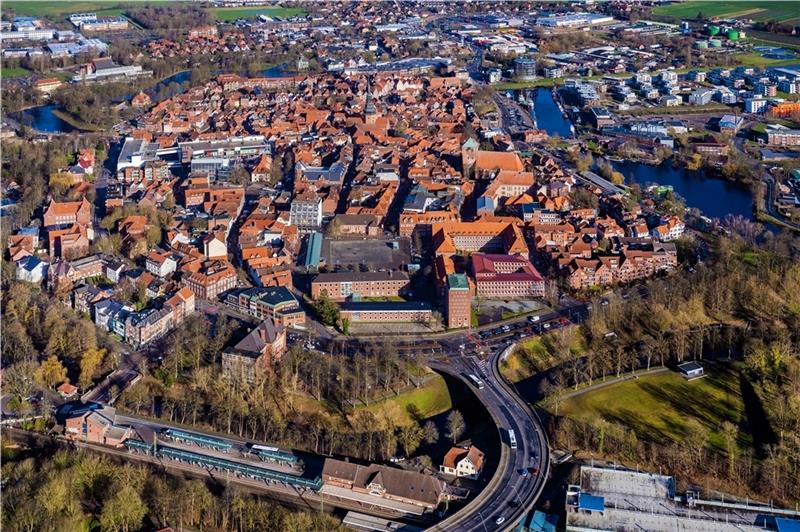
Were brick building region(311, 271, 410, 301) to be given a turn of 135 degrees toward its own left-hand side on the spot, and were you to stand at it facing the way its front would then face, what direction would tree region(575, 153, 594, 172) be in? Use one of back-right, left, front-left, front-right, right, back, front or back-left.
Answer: front

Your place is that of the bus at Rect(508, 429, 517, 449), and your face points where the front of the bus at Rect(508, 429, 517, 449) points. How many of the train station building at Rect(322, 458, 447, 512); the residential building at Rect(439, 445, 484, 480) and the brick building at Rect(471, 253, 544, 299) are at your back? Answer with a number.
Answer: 1

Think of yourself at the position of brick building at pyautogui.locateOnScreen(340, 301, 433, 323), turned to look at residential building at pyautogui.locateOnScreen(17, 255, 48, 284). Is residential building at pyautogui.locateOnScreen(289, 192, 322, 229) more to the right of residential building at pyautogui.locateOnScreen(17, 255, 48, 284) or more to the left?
right

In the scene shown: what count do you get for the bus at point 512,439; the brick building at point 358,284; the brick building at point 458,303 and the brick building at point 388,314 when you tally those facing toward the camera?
4

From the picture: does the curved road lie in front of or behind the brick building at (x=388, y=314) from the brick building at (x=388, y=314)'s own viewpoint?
in front

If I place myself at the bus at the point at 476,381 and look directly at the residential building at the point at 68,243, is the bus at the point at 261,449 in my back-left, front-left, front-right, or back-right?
front-left

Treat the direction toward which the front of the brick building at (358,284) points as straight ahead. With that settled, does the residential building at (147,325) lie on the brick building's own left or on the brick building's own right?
on the brick building's own right

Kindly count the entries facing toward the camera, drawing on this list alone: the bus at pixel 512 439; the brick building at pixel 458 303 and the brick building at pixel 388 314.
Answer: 3

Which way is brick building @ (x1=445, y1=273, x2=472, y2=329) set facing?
toward the camera

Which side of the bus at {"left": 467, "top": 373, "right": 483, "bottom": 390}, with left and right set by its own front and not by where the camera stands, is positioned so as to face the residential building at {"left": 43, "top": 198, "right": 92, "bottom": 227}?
back

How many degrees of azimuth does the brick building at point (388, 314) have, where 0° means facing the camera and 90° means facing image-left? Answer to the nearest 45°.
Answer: approximately 0°

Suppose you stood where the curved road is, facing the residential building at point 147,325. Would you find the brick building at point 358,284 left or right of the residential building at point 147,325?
right

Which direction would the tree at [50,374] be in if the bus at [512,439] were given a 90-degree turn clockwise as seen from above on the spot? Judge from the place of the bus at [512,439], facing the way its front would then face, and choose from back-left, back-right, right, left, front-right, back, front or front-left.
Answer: front

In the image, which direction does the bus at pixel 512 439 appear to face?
toward the camera

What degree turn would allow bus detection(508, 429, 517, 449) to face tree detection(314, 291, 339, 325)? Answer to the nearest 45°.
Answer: approximately 135° to its right
